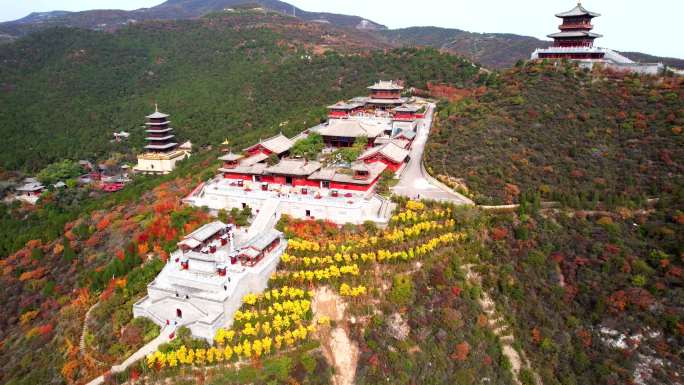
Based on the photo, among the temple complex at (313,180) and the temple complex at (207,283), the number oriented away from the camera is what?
0

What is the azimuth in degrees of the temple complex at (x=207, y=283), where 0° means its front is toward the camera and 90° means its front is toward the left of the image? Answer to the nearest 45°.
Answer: approximately 45°

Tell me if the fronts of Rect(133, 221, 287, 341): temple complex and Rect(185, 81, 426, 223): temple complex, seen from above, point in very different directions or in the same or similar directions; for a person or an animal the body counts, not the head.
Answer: same or similar directions

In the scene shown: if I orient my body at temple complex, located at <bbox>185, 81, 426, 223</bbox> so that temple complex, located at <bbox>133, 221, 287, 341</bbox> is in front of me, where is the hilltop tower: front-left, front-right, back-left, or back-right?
back-left

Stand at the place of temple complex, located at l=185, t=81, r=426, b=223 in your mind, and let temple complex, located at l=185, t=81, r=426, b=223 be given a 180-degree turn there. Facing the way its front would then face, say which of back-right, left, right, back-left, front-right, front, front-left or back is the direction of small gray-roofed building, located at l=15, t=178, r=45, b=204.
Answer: left

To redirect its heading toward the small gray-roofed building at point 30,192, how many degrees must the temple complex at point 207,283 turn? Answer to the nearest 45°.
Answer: approximately 90° to its right

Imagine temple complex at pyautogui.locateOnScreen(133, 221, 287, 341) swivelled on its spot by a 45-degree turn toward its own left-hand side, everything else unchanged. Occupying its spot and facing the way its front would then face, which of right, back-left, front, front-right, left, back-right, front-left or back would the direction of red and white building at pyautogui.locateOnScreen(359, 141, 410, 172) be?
back-left

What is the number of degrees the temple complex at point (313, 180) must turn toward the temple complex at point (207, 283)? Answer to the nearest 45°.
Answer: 0° — it already faces it

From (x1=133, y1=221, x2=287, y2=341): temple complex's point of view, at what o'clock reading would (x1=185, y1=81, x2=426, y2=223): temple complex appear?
(x1=185, y1=81, x2=426, y2=223): temple complex is roughly at 6 o'clock from (x1=133, y1=221, x2=287, y2=341): temple complex.

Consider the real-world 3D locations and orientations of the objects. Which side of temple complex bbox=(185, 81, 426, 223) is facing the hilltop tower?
back
